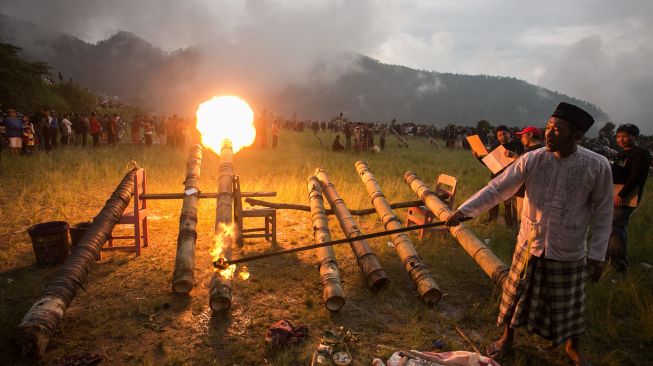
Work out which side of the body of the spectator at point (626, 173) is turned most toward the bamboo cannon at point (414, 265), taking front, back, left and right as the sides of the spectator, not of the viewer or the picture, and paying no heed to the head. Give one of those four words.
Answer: front

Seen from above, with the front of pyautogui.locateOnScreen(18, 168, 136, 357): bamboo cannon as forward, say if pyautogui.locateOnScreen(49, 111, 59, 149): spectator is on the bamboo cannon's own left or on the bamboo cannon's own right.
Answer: on the bamboo cannon's own left

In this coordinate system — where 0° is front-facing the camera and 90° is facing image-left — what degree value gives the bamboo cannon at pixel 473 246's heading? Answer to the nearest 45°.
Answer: approximately 135°

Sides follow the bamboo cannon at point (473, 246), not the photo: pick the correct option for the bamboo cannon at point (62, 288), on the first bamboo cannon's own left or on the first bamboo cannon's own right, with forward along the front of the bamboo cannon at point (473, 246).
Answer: on the first bamboo cannon's own left

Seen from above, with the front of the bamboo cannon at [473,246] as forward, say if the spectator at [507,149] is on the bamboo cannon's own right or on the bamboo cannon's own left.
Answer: on the bamboo cannon's own right

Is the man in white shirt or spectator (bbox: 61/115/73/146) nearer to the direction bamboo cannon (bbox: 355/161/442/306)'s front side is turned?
the spectator

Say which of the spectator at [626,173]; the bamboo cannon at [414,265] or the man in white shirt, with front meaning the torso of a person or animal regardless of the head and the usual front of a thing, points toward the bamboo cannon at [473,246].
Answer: the spectator

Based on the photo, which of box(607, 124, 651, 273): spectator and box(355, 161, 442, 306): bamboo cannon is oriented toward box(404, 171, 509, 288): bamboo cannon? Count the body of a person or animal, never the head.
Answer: the spectator

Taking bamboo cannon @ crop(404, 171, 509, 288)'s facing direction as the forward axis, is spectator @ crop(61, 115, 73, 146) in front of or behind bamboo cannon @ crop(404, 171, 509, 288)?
in front

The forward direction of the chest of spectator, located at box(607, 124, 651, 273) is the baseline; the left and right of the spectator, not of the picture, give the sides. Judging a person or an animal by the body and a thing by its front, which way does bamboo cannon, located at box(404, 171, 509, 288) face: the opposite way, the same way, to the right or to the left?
to the right

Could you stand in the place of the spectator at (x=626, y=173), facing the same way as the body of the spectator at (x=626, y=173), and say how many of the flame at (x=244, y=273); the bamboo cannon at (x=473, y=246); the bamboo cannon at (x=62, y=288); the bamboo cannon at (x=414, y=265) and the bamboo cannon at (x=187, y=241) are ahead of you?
5
